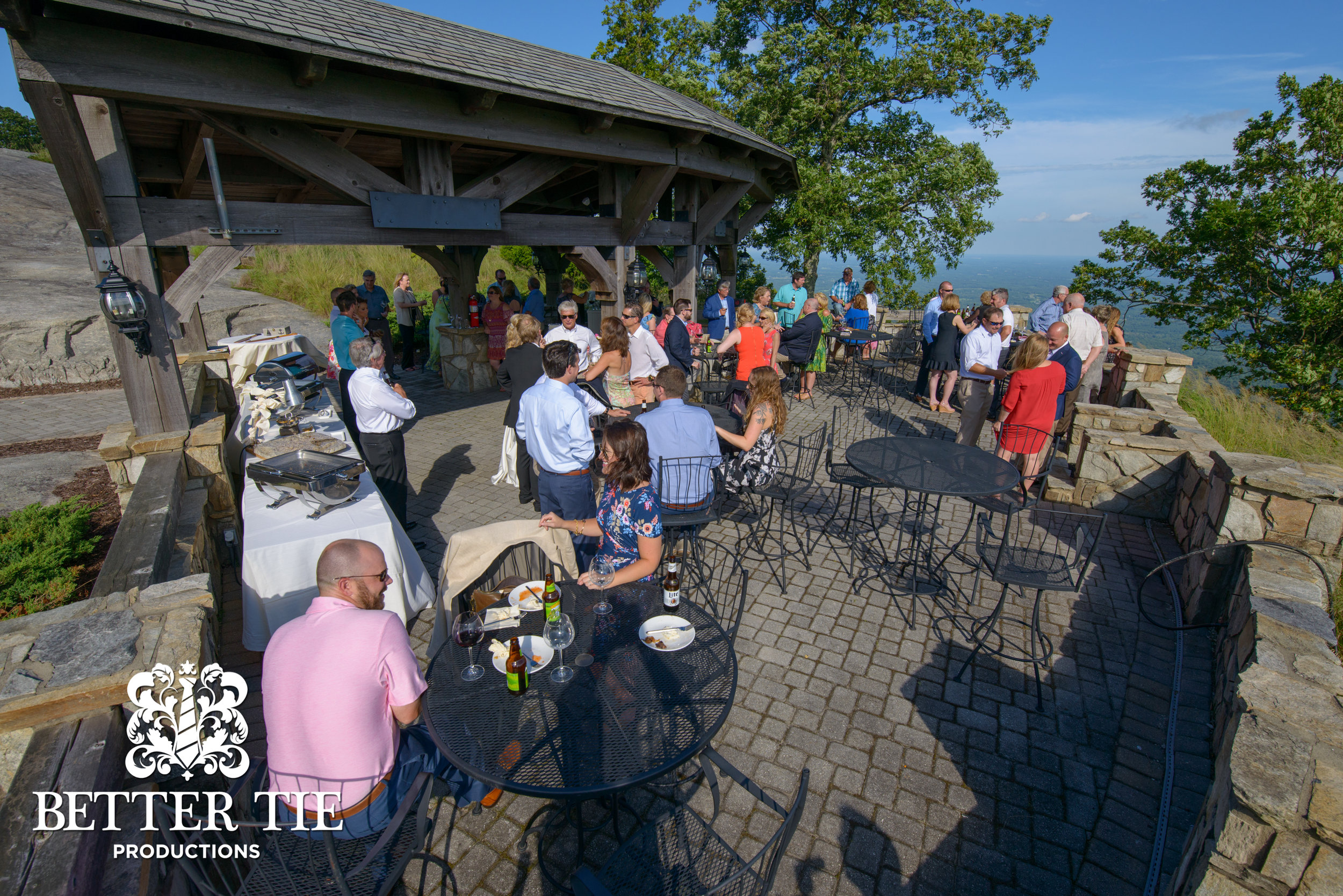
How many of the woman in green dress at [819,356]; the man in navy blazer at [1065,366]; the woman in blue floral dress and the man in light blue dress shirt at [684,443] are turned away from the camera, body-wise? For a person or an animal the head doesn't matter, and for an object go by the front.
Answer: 1

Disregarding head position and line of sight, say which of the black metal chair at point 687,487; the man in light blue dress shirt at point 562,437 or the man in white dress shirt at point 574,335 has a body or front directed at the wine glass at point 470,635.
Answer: the man in white dress shirt

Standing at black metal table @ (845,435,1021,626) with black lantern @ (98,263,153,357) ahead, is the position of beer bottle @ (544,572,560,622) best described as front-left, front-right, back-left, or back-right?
front-left

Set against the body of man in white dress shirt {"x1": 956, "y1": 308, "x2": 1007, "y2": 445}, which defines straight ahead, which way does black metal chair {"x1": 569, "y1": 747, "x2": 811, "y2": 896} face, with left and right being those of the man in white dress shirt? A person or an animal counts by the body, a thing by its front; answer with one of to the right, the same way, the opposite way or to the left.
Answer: the opposite way

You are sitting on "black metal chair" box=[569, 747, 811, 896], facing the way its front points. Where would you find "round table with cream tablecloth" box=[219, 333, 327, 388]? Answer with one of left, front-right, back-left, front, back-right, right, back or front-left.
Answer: front

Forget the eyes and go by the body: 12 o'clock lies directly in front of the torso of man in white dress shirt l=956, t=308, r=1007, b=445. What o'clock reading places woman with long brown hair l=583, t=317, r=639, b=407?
The woman with long brown hair is roughly at 3 o'clock from the man in white dress shirt.

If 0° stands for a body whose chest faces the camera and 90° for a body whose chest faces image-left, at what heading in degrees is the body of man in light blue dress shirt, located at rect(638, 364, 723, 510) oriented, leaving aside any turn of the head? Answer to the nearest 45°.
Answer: approximately 180°

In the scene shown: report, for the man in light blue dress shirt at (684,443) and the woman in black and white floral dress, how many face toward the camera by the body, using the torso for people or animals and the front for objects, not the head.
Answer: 0

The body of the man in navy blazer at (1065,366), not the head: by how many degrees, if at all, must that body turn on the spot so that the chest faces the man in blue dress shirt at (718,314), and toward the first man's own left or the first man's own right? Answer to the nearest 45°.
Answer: approximately 45° to the first man's own right

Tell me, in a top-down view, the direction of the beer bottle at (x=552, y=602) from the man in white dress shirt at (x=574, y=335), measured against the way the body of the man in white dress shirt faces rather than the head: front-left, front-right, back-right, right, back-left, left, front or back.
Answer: front

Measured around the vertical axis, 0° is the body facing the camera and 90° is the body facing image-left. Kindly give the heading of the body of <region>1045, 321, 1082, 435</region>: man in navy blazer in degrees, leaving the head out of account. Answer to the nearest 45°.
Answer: approximately 45°

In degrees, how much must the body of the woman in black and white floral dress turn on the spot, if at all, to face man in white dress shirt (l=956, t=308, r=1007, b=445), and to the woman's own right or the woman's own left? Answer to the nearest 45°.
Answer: approximately 135° to the woman's own right

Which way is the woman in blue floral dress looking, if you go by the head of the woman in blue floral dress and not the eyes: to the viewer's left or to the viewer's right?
to the viewer's left

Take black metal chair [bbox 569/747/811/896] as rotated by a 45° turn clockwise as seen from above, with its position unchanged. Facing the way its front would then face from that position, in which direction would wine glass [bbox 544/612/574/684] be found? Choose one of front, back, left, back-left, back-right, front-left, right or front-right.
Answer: front-left

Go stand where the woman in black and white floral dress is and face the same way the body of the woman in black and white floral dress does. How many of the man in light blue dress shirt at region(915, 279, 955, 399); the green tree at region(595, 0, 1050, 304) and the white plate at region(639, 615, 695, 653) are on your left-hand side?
1

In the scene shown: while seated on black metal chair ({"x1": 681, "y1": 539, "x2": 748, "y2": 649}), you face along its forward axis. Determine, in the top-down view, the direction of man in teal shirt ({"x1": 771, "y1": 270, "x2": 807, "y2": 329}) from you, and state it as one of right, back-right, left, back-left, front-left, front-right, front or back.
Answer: back-right

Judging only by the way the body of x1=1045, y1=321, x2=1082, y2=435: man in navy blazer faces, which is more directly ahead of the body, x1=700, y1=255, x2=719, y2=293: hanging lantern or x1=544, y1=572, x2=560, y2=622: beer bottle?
the beer bottle

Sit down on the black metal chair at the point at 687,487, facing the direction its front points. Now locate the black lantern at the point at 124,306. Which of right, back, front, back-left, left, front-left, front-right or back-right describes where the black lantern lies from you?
left

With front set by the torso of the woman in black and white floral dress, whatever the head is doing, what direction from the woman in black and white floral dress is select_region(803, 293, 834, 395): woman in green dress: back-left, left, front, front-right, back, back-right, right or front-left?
right

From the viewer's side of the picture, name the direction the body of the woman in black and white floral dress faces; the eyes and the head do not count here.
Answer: to the viewer's left

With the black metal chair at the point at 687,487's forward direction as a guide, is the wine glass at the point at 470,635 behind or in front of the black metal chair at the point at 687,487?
behind
